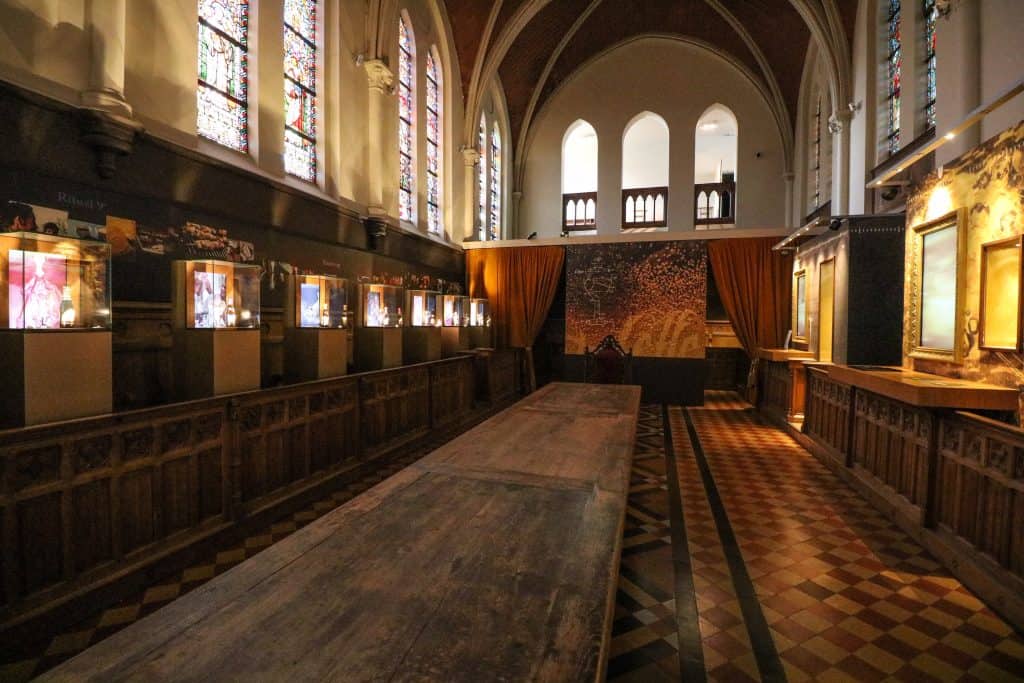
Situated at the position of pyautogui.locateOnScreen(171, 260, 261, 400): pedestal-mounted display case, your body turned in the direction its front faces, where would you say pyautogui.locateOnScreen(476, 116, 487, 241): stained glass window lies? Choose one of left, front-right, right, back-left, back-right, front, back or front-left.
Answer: left

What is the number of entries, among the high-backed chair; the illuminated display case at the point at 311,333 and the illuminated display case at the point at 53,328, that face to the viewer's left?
0

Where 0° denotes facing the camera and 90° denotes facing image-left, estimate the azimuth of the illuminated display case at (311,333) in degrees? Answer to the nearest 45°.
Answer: approximately 315°

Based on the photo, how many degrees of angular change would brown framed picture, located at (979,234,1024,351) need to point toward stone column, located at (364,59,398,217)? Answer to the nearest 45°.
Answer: approximately 45° to its right

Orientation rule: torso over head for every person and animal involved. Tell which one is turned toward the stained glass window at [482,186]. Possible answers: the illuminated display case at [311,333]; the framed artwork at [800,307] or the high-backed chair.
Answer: the framed artwork

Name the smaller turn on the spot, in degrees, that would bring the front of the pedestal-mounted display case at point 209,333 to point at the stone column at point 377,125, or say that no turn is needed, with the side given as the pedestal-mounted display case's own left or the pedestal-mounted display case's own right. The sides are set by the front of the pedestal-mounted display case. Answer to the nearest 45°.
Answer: approximately 90° to the pedestal-mounted display case's own left

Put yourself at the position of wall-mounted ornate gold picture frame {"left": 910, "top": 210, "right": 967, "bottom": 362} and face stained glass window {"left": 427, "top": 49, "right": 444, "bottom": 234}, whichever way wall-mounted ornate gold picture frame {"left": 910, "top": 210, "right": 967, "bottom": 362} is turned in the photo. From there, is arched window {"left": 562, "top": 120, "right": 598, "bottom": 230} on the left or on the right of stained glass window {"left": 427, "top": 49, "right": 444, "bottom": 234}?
right

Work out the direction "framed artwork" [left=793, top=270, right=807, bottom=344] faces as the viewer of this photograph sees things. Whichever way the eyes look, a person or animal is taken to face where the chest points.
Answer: facing to the left of the viewer

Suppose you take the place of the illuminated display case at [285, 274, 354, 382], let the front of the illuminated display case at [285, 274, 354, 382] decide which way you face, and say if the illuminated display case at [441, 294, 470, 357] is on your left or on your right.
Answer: on your left

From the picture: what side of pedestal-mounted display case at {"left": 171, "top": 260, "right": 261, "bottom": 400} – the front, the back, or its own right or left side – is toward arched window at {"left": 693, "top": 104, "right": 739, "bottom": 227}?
left

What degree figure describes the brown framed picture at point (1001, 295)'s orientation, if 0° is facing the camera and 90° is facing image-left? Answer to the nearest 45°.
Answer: approximately 45°

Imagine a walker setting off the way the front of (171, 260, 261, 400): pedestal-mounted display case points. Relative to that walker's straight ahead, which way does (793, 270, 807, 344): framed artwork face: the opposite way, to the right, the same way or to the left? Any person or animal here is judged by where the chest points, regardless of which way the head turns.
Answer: the opposite way

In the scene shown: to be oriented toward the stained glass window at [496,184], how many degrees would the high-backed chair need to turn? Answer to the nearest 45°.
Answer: approximately 135° to its right

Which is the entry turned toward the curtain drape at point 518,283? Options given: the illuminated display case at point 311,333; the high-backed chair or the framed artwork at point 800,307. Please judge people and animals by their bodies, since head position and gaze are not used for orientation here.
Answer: the framed artwork

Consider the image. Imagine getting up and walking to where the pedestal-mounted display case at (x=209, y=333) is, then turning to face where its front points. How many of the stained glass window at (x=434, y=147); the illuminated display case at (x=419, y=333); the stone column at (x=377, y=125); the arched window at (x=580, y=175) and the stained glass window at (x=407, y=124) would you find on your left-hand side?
5

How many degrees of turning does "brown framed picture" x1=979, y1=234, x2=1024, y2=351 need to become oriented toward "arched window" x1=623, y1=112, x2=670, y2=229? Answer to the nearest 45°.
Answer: approximately 90° to its right
